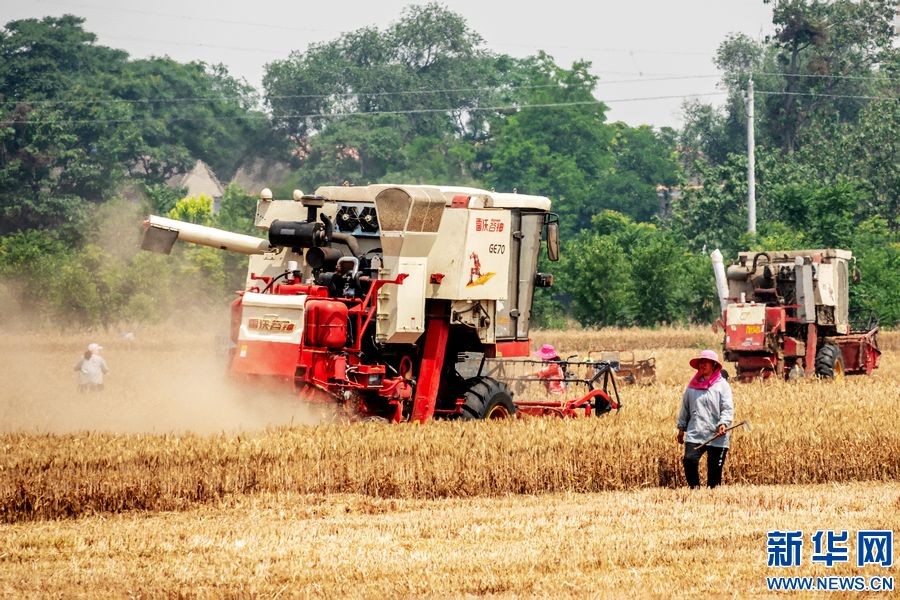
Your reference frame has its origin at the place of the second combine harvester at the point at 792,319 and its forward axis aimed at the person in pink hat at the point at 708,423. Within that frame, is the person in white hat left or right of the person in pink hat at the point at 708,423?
right

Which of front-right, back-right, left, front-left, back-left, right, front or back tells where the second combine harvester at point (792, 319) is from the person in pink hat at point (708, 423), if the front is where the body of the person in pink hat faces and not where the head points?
back-right

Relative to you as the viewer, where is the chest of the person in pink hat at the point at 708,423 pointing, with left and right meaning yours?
facing the viewer and to the left of the viewer

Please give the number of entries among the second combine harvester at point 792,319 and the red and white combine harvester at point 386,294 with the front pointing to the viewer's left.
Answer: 0

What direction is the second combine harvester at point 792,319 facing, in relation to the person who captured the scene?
facing away from the viewer and to the right of the viewer

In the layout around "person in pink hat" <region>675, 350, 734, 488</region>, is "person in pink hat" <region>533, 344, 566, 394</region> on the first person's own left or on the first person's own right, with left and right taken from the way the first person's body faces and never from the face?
on the first person's own right

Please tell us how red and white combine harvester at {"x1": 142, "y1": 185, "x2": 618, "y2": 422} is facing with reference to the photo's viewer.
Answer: facing away from the viewer and to the right of the viewer

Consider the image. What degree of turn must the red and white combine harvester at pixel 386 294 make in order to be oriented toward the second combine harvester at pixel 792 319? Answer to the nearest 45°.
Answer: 0° — it already faces it
